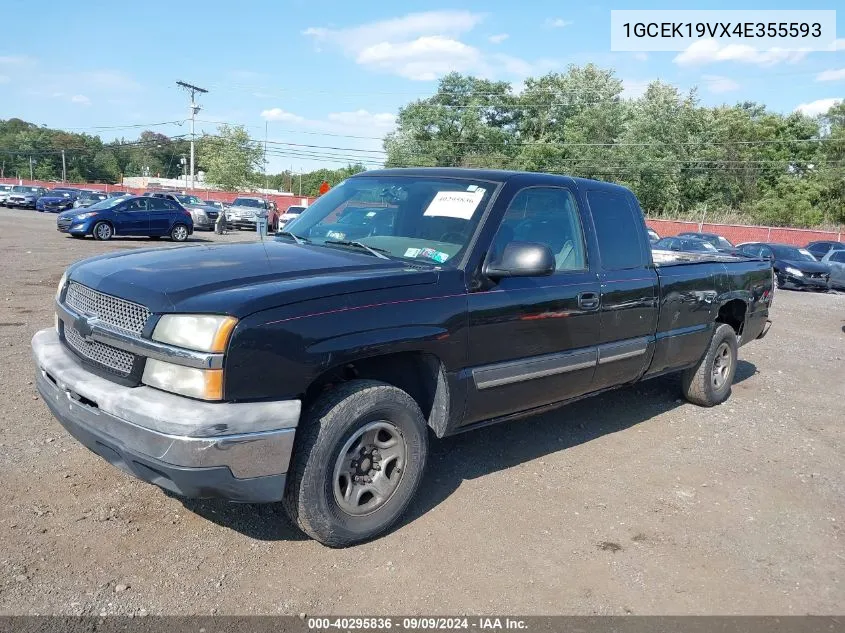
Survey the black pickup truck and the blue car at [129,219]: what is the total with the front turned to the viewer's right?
0

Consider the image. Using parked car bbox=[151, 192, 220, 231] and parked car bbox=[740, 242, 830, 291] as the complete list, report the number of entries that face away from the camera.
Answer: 0

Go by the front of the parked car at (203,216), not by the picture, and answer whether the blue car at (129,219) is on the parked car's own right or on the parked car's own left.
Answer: on the parked car's own right

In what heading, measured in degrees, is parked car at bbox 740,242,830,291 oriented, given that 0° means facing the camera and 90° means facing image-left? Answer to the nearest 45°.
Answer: approximately 315°

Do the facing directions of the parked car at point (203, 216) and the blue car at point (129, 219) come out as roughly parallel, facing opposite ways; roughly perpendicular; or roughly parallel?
roughly perpendicular

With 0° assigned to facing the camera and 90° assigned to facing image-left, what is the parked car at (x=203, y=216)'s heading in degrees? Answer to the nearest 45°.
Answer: approximately 315°

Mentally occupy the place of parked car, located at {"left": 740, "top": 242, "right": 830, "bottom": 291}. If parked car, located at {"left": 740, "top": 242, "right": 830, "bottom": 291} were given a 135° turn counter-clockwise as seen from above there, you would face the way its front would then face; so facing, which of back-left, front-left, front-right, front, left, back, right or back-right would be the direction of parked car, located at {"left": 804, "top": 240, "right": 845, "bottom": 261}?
front
